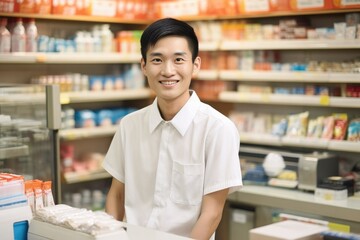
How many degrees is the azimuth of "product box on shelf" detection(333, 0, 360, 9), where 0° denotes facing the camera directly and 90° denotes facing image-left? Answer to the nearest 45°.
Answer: approximately 0°

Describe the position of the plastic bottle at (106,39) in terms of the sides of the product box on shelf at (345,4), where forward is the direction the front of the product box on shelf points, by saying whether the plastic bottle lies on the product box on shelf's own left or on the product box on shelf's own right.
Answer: on the product box on shelf's own right

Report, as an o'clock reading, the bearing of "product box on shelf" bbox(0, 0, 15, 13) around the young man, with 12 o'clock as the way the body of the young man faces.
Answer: The product box on shelf is roughly at 5 o'clock from the young man.

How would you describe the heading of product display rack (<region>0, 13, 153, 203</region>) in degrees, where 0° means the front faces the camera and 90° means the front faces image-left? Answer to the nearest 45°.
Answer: approximately 0°
